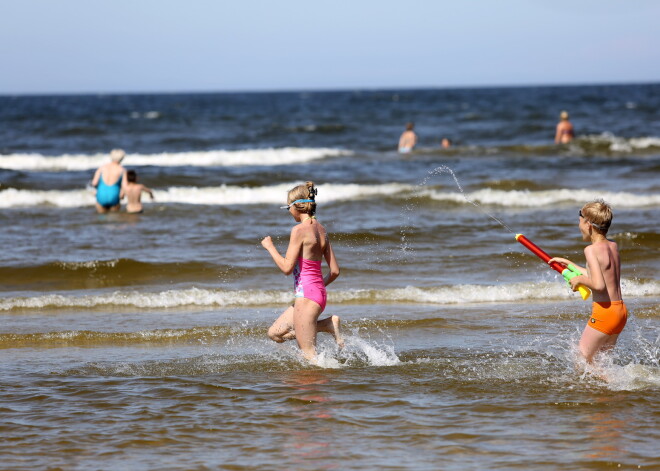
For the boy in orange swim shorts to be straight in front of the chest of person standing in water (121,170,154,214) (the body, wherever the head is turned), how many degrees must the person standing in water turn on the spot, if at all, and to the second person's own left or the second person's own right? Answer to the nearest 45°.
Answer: approximately 180°

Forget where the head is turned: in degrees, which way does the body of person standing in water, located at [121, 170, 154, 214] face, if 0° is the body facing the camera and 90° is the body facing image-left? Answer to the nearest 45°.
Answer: approximately 180°

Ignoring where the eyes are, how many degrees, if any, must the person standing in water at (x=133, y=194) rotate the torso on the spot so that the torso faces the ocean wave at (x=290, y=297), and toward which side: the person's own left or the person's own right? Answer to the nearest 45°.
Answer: approximately 180°

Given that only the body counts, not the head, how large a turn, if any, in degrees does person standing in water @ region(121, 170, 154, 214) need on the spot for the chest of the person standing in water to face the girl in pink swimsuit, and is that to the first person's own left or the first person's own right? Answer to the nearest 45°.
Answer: approximately 180°

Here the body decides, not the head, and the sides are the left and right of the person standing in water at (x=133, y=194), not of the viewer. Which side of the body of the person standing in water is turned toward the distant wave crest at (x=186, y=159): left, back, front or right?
front

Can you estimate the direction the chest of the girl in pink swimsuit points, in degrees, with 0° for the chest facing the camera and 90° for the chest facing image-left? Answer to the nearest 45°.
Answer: approximately 135°

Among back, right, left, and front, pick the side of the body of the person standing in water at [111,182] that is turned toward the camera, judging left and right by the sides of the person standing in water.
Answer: back
